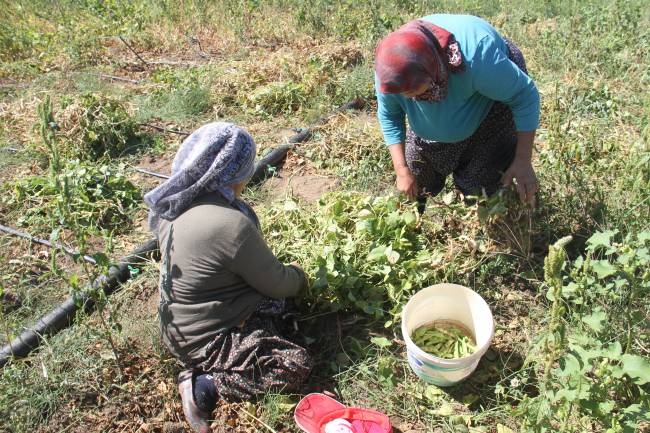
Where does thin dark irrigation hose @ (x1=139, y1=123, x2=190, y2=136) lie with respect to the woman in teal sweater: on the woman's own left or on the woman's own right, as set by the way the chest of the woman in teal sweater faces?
on the woman's own right

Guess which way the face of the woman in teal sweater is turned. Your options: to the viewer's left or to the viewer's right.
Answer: to the viewer's left

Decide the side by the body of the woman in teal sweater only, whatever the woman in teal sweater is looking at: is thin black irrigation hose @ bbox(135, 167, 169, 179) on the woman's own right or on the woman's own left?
on the woman's own right

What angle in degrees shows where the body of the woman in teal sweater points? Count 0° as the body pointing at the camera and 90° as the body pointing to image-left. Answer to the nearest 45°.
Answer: approximately 45°

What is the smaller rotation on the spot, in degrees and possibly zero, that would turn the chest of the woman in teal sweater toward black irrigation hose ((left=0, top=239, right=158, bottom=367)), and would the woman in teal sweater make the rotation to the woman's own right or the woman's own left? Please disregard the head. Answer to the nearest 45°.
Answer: approximately 45° to the woman's own right

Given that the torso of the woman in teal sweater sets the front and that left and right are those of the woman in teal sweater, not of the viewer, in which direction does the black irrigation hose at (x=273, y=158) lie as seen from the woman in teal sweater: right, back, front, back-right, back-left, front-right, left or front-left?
right

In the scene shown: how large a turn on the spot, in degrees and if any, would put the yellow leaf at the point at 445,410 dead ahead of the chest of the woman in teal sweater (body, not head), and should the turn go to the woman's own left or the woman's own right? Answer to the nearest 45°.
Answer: approximately 45° to the woman's own left
